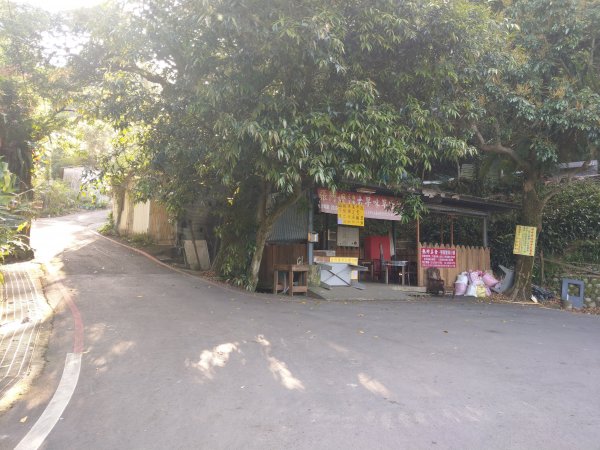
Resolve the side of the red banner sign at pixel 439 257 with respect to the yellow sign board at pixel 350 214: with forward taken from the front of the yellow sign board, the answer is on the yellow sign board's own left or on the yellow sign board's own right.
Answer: on the yellow sign board's own left

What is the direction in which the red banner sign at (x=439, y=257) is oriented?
toward the camera

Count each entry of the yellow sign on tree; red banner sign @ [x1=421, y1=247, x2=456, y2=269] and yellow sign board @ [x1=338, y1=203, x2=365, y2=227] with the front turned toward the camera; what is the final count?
3

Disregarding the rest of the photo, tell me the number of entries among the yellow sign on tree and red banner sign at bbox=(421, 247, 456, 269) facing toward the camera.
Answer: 2

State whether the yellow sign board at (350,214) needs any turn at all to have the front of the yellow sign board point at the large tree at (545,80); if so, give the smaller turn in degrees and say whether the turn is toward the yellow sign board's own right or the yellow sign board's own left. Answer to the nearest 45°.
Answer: approximately 90° to the yellow sign board's own left

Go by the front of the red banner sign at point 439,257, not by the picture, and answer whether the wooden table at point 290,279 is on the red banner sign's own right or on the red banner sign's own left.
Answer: on the red banner sign's own right

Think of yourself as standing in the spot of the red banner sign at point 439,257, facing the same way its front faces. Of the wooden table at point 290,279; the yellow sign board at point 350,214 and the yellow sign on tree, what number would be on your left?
1

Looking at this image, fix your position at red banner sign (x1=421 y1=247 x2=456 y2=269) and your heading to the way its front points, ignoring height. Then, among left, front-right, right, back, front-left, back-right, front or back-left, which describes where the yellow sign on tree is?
left

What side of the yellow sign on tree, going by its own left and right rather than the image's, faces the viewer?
front
